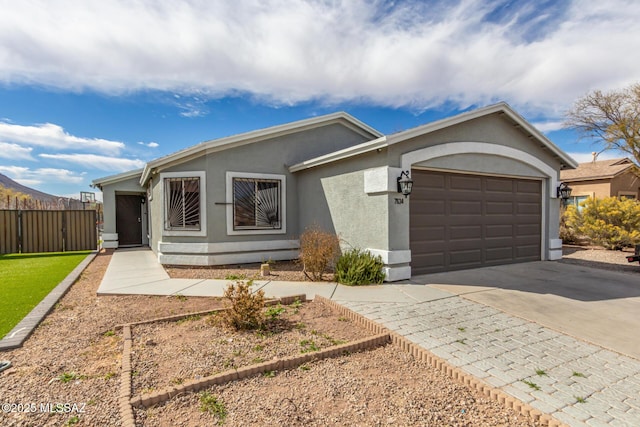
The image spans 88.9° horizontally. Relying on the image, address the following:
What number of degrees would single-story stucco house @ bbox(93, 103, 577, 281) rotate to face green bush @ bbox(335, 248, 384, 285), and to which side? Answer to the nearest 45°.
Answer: approximately 45° to its right

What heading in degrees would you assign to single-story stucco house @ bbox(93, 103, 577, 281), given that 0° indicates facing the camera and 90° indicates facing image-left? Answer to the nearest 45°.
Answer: approximately 315°

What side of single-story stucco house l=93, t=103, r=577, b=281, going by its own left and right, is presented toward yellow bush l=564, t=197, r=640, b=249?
left

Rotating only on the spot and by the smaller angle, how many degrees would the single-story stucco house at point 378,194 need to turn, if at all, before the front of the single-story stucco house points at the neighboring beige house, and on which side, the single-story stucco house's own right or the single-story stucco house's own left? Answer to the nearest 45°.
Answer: approximately 90° to the single-story stucco house's own left

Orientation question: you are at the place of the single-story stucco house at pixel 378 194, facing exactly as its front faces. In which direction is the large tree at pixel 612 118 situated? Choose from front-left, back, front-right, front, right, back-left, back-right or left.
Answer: left

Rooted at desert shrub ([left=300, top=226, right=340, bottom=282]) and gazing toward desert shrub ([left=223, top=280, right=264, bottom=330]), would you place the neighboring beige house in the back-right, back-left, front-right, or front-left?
back-left
